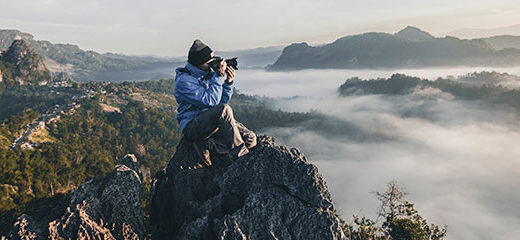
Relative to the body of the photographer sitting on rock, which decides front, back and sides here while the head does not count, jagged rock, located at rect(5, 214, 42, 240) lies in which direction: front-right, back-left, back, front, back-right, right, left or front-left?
back

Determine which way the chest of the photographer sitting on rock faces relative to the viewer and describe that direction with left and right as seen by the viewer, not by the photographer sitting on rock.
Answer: facing to the right of the viewer

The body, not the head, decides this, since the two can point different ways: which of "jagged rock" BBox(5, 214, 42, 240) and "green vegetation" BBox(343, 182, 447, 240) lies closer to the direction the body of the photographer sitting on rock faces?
the green vegetation

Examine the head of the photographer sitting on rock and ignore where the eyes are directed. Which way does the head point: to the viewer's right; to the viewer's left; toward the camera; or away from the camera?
to the viewer's right

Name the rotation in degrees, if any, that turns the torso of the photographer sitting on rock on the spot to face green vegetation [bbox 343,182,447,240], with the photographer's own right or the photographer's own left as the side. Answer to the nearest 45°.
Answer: approximately 45° to the photographer's own left
